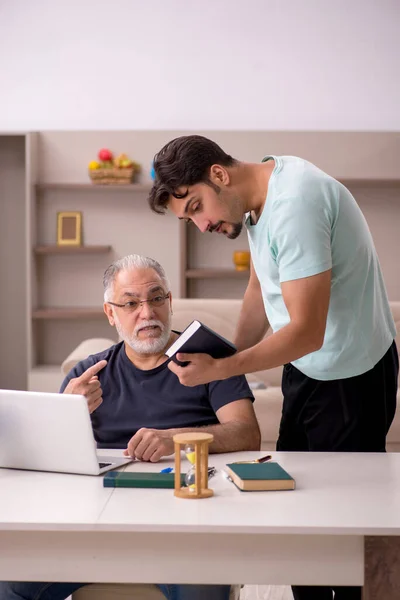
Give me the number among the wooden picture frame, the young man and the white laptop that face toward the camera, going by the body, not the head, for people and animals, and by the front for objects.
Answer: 1

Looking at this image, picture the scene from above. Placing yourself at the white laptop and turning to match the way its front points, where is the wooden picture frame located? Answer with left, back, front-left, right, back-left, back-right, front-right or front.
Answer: front-left

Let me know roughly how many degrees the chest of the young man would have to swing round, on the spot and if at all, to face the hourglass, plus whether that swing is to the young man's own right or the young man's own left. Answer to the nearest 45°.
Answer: approximately 45° to the young man's own left

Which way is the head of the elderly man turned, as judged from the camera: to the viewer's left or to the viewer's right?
to the viewer's right

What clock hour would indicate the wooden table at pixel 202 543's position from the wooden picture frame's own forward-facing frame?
The wooden table is roughly at 12 o'clock from the wooden picture frame.

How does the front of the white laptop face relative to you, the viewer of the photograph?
facing away from the viewer and to the right of the viewer

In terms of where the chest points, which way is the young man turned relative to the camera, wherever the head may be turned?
to the viewer's left

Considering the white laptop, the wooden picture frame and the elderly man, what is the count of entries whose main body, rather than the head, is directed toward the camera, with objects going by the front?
2

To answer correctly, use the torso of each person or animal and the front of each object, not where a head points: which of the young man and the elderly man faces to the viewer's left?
the young man
